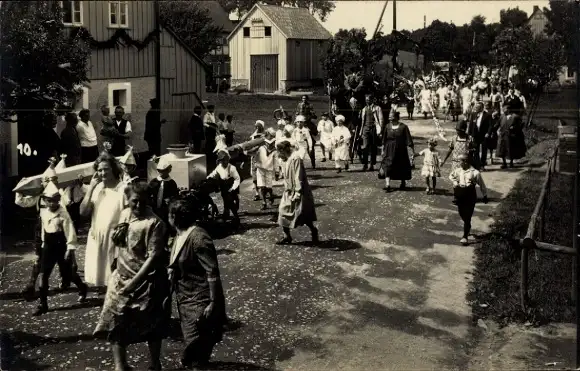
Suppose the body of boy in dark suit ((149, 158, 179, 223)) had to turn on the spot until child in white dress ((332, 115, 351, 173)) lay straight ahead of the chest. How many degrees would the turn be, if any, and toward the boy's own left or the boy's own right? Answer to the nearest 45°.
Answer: approximately 180°

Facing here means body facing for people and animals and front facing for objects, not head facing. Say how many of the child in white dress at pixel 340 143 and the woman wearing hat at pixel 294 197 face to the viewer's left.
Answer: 1

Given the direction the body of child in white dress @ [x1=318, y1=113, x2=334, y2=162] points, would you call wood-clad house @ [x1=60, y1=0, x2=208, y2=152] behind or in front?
in front

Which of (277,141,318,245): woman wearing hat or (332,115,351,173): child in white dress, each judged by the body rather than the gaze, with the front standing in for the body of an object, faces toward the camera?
the child in white dress

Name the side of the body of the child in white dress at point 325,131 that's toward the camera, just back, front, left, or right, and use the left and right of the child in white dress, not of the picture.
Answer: front

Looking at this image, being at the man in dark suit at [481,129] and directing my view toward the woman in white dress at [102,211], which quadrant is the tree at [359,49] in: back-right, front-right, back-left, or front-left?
back-right

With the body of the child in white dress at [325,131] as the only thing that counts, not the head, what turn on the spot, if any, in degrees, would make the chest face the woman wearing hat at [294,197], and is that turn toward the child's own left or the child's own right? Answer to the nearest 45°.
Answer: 0° — they already face them

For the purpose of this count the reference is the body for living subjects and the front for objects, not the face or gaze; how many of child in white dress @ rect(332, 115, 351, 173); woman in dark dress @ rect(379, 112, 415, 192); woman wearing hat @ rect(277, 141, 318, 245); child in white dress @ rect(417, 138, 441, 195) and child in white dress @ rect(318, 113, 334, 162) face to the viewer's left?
1

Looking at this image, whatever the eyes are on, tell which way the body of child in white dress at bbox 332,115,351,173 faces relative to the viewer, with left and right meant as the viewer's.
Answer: facing the viewer

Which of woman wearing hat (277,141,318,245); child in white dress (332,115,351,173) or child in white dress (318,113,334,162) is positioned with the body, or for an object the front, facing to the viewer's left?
the woman wearing hat

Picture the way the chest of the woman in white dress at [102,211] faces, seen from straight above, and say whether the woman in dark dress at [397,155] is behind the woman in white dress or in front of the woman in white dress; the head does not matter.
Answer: behind

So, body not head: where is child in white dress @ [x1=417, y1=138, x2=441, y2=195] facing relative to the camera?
toward the camera

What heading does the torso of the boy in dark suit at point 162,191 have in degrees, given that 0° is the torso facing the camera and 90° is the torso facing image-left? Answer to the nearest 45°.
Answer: approximately 45°
